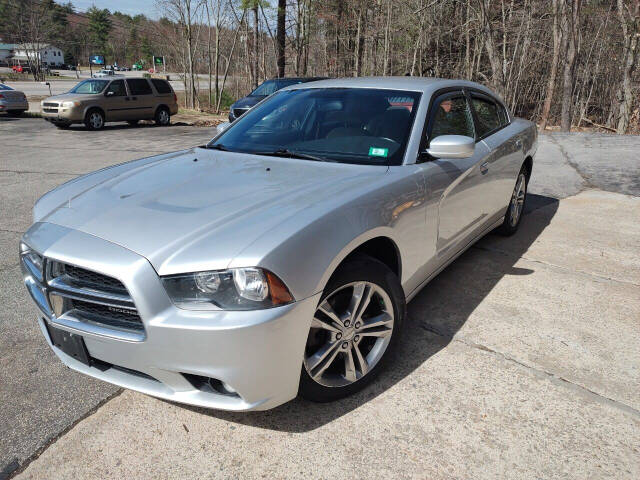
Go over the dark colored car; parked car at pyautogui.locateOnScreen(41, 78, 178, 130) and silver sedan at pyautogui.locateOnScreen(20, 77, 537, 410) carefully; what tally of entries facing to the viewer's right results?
0

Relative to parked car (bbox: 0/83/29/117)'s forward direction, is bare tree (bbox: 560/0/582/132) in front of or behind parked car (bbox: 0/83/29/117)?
behind

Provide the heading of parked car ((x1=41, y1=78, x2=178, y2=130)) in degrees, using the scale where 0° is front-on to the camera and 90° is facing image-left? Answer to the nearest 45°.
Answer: approximately 45°

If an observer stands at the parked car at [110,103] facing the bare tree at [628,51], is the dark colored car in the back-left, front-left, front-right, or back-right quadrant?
front-right

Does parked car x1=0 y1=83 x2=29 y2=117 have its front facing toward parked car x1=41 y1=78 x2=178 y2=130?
no

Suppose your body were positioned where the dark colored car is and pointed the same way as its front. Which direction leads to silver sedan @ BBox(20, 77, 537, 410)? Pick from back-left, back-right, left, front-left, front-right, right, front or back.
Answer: front-left

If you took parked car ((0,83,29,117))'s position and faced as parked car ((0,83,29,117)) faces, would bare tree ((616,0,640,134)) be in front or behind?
behind

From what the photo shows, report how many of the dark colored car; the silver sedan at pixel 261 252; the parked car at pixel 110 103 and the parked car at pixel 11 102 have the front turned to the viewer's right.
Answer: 0

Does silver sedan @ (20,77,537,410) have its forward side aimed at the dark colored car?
no

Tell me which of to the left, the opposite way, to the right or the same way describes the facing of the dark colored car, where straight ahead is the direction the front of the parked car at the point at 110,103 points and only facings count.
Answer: the same way

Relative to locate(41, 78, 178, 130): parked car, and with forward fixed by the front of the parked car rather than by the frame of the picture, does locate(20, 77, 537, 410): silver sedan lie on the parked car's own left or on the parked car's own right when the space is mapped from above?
on the parked car's own left

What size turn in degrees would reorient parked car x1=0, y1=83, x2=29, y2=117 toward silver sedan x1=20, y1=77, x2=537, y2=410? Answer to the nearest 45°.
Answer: approximately 90° to its left

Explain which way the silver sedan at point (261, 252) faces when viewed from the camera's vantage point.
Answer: facing the viewer and to the left of the viewer

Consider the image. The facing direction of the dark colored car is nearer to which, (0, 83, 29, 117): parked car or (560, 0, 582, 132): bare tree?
the parked car

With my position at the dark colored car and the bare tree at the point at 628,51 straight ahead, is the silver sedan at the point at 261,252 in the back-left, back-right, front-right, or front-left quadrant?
back-right

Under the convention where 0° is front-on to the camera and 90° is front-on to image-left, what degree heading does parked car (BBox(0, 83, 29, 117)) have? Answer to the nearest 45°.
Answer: approximately 90°
